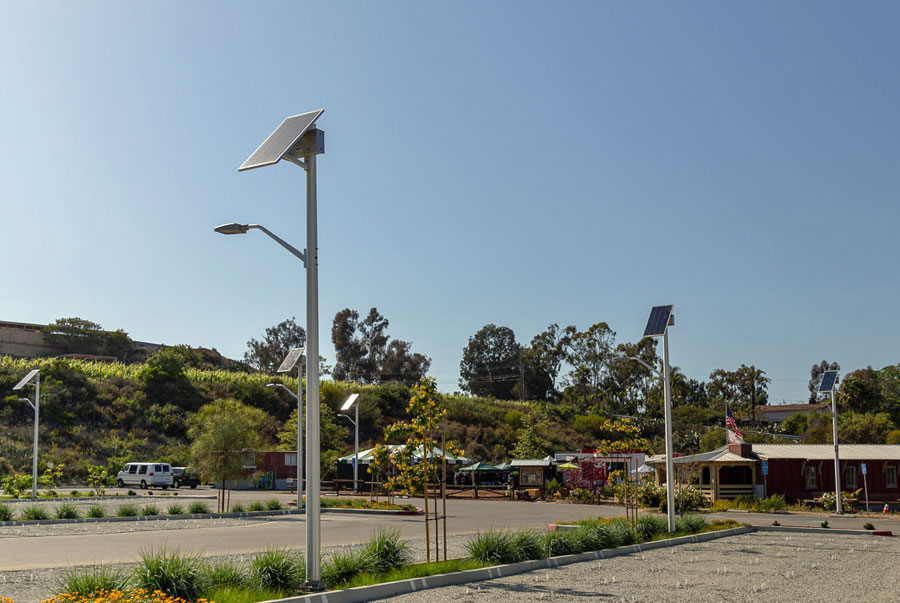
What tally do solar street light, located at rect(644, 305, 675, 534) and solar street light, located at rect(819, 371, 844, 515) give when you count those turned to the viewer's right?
0

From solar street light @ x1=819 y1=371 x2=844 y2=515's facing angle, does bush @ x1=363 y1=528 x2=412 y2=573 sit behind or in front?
in front

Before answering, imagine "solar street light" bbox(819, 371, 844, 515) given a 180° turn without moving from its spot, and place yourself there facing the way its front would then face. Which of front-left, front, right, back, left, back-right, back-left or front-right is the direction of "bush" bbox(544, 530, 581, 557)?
back-right

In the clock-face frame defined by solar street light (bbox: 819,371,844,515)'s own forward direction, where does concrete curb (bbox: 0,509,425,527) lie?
The concrete curb is roughly at 12 o'clock from the solar street light.

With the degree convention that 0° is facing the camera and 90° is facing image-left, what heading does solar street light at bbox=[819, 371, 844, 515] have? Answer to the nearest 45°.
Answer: approximately 45°

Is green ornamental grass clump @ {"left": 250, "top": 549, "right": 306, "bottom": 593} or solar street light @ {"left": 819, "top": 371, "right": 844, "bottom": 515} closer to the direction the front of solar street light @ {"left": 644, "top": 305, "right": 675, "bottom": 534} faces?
the green ornamental grass clump

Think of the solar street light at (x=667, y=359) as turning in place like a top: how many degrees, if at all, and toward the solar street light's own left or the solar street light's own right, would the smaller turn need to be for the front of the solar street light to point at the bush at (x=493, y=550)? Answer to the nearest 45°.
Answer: approximately 45° to the solar street light's own left

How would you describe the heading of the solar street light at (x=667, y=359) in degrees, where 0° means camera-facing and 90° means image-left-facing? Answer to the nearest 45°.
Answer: approximately 45°

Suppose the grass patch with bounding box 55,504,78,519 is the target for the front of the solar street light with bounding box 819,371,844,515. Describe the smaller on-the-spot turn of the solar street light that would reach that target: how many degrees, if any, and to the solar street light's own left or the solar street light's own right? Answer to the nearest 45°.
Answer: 0° — it already faces it

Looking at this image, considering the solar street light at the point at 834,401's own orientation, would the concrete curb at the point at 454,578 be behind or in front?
in front

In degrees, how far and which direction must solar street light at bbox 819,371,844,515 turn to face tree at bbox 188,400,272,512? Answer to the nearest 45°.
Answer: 0° — it already faces it
